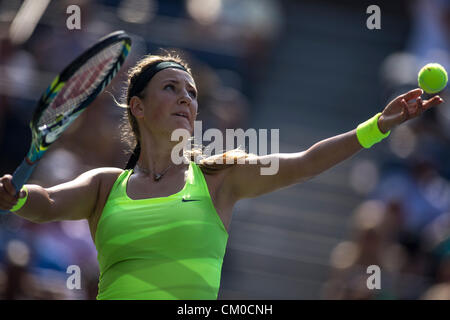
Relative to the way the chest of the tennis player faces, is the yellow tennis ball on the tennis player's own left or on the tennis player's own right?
on the tennis player's own left

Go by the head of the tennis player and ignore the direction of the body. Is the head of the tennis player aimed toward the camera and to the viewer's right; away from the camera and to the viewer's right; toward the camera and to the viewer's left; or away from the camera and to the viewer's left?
toward the camera and to the viewer's right

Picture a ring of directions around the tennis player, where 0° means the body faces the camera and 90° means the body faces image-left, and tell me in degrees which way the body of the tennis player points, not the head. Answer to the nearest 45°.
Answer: approximately 0°
